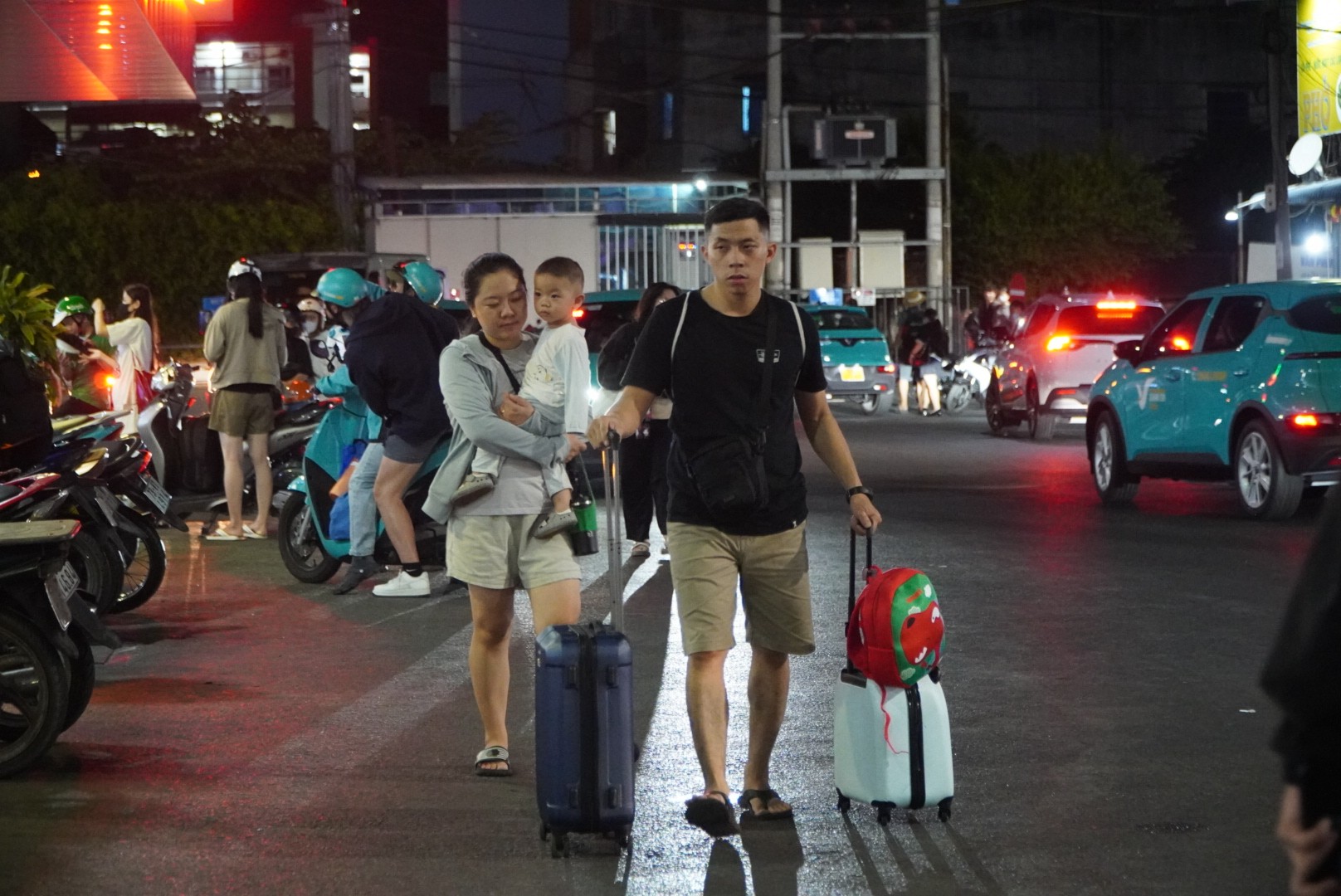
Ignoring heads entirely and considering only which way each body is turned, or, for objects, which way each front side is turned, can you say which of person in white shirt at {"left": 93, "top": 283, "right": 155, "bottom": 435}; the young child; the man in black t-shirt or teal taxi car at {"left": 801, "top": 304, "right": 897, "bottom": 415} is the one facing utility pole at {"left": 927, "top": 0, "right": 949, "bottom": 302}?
the teal taxi car

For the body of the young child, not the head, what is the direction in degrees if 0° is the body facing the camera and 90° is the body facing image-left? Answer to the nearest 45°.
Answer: approximately 45°

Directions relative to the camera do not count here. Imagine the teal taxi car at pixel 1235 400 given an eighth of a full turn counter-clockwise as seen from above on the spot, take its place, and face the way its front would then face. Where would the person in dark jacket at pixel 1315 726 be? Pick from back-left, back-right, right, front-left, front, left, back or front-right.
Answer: left

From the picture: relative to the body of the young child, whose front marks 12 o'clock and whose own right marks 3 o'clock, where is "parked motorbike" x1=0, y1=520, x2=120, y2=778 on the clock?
The parked motorbike is roughly at 2 o'clock from the young child.

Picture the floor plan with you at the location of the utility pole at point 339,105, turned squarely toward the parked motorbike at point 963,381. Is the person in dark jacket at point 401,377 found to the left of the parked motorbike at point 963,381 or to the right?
right

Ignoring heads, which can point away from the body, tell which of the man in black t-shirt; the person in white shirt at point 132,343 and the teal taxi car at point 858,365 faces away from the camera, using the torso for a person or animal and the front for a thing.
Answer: the teal taxi car

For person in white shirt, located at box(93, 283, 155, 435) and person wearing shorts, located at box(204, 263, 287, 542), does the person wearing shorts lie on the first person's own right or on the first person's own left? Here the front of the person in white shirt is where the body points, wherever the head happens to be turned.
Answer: on the first person's own left

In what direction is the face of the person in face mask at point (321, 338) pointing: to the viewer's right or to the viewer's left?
to the viewer's left

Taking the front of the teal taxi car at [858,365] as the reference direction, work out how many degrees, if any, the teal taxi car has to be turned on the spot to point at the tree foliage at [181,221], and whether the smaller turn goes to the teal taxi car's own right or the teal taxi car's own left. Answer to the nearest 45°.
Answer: approximately 45° to the teal taxi car's own left

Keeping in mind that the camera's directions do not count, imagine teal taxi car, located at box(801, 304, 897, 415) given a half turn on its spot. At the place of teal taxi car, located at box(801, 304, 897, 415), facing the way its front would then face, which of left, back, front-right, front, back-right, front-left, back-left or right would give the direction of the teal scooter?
front

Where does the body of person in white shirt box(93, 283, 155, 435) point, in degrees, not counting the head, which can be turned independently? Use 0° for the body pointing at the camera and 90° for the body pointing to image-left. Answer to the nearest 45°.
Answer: approximately 90°
